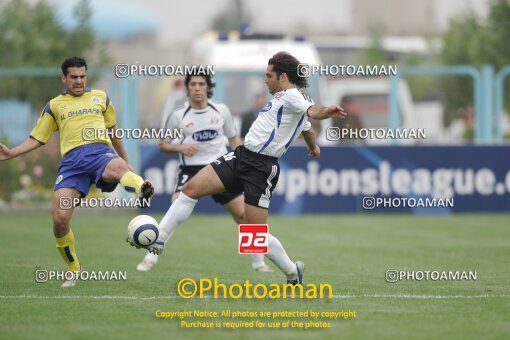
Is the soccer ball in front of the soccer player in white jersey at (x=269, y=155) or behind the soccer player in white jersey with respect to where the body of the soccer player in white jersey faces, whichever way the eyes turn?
in front

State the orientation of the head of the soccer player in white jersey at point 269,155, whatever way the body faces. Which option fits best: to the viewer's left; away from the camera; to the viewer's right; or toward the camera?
to the viewer's left

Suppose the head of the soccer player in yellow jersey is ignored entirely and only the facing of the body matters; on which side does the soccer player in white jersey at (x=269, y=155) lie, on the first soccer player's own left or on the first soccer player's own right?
on the first soccer player's own left

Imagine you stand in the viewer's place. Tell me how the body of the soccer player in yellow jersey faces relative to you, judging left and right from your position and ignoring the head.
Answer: facing the viewer

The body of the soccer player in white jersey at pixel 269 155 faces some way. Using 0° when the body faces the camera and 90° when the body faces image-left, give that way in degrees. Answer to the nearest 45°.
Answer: approximately 90°

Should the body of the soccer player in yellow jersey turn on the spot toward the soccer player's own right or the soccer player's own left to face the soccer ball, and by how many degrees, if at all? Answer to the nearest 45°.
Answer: approximately 45° to the soccer player's own left

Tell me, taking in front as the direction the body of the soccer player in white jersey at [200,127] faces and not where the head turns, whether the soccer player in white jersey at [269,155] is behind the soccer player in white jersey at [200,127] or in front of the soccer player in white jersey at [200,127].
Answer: in front

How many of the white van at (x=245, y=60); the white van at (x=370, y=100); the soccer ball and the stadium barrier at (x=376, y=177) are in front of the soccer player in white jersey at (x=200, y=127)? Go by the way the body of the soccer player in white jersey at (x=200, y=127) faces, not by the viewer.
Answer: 1

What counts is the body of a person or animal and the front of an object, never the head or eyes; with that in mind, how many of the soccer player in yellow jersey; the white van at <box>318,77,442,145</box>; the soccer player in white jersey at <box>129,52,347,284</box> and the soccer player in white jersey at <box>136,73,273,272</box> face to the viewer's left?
1

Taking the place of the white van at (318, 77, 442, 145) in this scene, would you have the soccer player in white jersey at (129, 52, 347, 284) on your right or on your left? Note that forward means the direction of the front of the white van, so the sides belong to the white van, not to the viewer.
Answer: on your right

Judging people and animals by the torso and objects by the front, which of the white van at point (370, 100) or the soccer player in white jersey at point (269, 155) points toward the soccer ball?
the soccer player in white jersey

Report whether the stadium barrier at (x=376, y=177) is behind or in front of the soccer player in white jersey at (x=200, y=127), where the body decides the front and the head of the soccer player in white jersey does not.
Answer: behind

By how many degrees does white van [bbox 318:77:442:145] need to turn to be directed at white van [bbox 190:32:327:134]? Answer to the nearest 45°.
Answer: approximately 135° to its right
